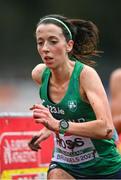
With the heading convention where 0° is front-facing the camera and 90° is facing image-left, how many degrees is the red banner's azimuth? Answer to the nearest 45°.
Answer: approximately 0°
